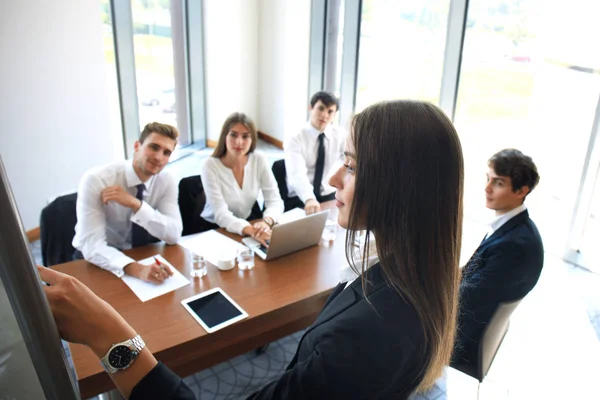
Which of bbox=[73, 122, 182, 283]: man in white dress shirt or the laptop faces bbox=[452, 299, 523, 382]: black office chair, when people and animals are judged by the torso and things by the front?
the man in white dress shirt

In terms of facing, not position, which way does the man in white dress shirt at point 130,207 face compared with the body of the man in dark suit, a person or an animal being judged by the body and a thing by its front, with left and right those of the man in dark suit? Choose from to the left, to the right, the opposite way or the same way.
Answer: the opposite way

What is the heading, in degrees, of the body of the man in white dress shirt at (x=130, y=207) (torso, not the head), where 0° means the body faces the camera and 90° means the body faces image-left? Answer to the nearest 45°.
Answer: approximately 315°

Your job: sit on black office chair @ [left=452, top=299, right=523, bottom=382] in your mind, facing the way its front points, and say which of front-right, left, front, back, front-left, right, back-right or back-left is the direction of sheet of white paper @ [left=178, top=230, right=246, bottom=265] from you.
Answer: front-left

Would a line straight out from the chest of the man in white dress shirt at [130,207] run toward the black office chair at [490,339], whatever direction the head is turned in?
yes

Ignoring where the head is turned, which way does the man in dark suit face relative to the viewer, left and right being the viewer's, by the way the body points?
facing to the left of the viewer

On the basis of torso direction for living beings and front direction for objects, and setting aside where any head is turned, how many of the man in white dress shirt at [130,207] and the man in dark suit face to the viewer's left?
1

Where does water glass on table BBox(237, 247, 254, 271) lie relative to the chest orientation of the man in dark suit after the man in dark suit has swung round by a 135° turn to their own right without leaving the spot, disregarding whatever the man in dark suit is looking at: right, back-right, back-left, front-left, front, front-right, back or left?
back-left

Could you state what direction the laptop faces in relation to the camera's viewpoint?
facing away from the viewer and to the left of the viewer

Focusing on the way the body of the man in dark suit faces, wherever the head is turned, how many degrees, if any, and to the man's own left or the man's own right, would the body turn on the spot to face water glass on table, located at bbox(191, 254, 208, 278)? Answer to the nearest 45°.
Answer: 0° — they already face it

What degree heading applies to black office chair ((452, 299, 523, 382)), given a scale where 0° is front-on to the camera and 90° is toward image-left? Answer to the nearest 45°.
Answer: approximately 135°

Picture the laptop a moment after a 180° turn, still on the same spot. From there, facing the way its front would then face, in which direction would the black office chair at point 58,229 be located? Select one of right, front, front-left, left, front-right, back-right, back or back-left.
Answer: back-right
